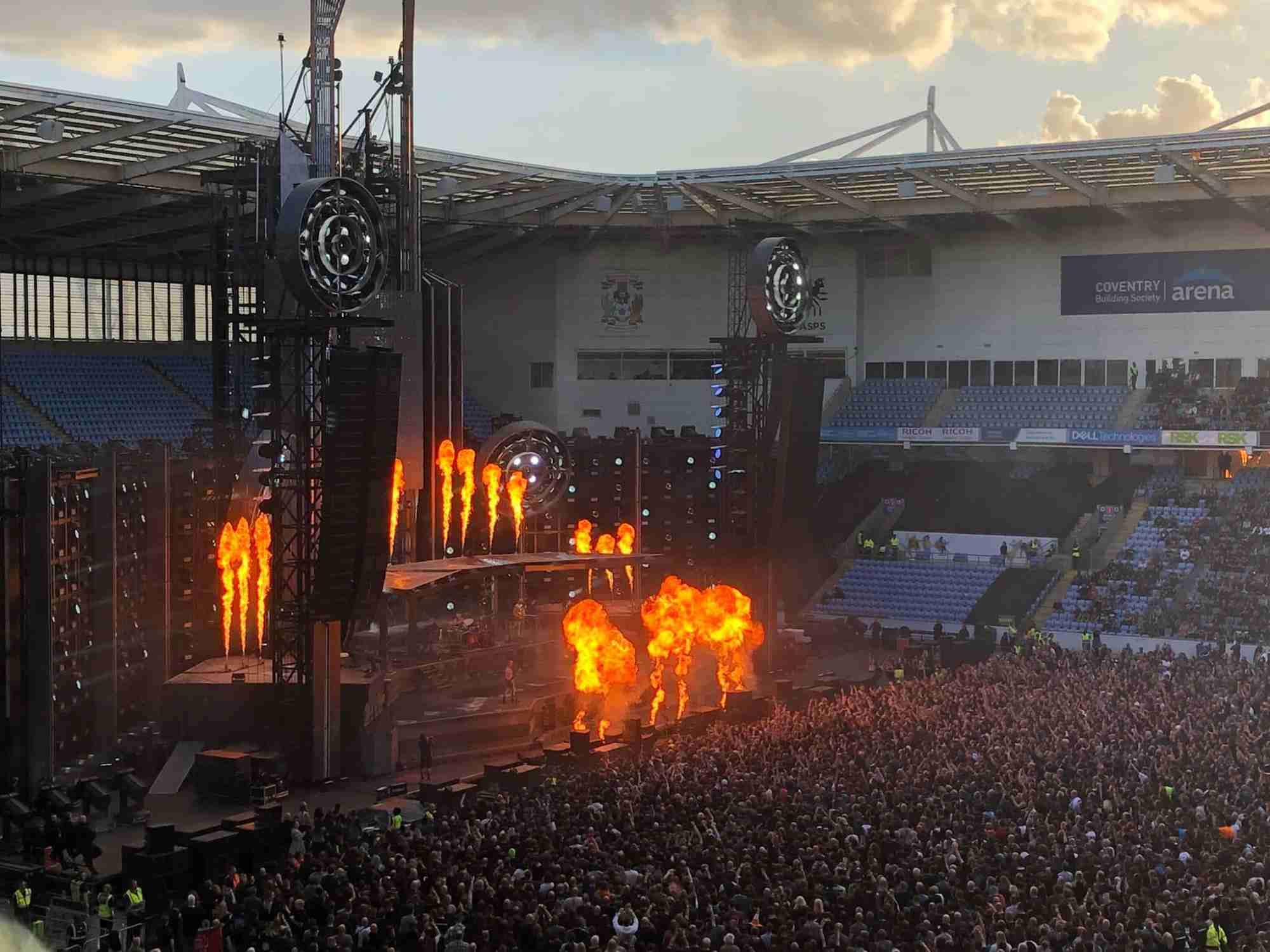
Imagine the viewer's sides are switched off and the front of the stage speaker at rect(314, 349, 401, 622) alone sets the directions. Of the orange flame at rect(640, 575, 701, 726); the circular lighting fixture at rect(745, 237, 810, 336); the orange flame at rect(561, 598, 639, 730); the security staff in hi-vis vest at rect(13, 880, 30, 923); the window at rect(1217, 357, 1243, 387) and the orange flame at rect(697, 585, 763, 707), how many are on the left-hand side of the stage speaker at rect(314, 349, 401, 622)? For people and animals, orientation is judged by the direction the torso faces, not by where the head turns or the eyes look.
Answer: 5

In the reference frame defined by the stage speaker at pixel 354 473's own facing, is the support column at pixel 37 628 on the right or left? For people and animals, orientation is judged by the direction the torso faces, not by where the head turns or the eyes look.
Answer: on its right

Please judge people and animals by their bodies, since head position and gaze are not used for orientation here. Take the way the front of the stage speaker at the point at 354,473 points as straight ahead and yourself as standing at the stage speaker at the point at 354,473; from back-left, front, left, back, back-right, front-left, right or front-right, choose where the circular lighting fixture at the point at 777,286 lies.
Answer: left

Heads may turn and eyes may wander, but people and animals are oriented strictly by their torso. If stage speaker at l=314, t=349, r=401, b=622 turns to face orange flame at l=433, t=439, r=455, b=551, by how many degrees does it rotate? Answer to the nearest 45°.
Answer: approximately 135° to its left

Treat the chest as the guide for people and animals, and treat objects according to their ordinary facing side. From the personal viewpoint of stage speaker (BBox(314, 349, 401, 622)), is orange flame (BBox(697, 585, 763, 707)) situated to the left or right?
on its left

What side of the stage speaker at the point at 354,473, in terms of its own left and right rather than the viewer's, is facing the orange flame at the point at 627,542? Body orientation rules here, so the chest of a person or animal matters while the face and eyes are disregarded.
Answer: left

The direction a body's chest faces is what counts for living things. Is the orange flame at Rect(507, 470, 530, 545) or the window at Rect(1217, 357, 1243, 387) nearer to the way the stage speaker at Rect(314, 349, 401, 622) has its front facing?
the window

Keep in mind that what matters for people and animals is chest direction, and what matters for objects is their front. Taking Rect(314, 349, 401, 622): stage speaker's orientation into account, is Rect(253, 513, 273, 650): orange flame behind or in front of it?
behind

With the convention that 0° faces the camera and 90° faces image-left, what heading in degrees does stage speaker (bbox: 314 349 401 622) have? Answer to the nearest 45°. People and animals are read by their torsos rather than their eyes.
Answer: approximately 315°

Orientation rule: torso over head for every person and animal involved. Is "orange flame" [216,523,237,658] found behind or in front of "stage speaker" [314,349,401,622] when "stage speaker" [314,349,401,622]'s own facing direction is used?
behind

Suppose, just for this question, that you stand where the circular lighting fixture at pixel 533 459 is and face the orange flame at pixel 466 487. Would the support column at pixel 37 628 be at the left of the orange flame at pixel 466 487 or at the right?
left

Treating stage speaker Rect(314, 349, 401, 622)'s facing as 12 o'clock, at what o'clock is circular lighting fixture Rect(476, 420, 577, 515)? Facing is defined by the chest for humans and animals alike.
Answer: The circular lighting fixture is roughly at 8 o'clock from the stage speaker.

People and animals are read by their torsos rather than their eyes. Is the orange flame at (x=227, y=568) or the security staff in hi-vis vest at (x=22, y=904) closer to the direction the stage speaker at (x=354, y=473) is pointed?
the security staff in hi-vis vest

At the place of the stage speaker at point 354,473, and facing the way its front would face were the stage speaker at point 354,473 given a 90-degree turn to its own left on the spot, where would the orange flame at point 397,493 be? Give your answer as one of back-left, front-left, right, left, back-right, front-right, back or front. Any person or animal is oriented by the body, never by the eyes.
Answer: front-left
